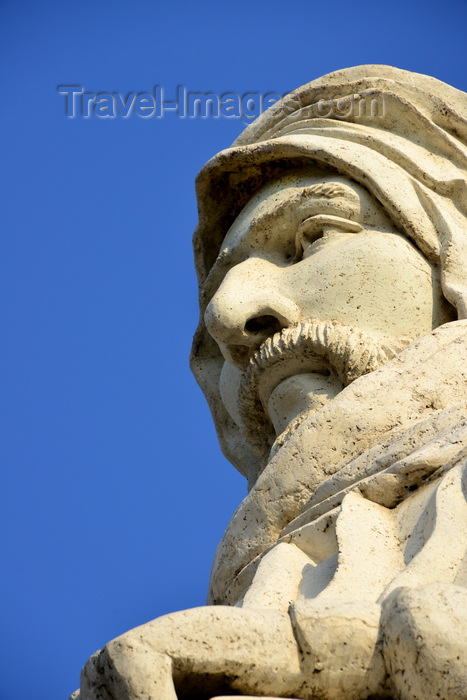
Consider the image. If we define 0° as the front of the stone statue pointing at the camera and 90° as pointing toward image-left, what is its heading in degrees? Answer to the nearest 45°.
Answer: approximately 45°
